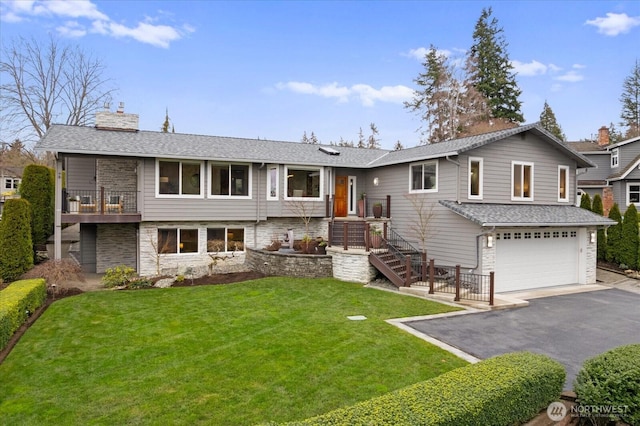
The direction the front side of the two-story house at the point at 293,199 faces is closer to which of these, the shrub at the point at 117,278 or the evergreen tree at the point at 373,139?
the shrub

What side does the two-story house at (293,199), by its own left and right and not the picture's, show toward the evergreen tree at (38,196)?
right

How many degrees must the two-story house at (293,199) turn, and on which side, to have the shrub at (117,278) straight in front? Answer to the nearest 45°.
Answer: approximately 90° to its right

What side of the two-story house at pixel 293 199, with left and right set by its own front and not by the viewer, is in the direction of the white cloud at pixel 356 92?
back

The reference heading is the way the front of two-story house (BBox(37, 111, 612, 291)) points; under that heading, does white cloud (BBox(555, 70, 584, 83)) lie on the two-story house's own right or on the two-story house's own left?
on the two-story house's own left

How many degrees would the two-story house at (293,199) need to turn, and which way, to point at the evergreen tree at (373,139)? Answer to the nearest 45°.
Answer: approximately 180°

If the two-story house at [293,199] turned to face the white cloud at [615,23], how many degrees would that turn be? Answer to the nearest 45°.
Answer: approximately 135° to its left

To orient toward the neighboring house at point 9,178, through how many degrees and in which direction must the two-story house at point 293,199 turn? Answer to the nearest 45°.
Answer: approximately 135° to its right

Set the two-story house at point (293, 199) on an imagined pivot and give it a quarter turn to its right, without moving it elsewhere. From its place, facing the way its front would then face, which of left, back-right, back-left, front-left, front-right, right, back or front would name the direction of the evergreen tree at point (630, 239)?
back

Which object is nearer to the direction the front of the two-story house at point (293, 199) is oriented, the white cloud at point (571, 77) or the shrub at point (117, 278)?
the shrub

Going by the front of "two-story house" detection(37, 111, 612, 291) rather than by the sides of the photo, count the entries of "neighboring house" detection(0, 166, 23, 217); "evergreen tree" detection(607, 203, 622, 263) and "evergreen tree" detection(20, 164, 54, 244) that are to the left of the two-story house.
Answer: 1

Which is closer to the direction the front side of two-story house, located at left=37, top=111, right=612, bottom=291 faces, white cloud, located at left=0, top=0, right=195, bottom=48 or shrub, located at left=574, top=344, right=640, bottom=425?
the shrub

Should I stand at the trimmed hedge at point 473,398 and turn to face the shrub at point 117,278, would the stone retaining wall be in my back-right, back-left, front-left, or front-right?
front-right

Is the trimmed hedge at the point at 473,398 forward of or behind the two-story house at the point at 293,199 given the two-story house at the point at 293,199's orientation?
forward

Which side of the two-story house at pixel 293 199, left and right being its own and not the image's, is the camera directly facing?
front

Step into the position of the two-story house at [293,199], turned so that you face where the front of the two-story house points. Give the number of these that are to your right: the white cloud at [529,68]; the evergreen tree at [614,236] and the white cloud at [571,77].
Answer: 0

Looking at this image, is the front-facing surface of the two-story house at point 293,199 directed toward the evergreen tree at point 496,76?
no

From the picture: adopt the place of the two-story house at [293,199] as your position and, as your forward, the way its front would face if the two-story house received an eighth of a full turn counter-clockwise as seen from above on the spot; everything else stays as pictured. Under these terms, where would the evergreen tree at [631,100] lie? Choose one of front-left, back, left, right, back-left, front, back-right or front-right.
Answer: left

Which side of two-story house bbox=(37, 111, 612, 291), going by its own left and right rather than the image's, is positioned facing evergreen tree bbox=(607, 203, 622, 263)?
left
